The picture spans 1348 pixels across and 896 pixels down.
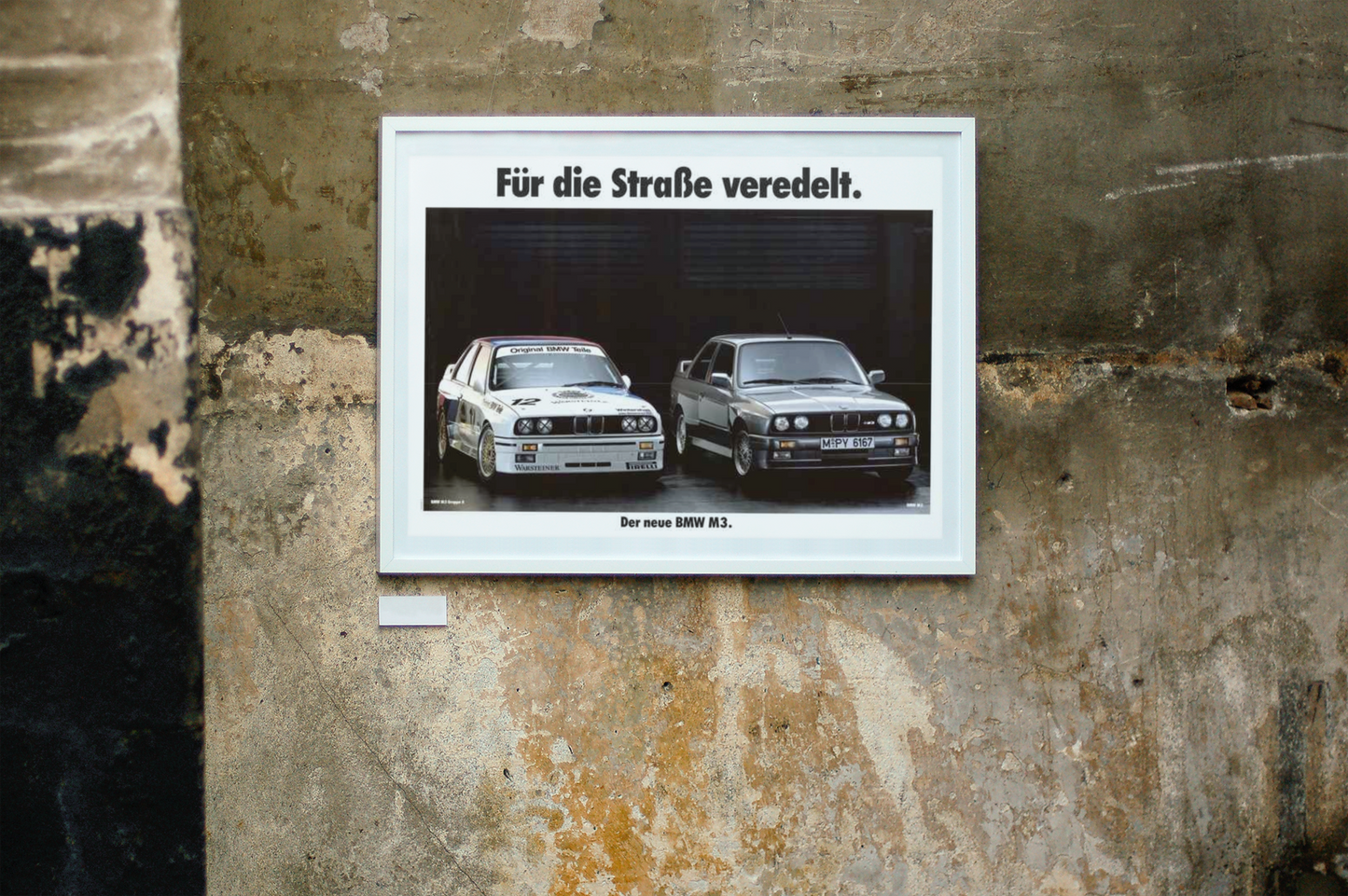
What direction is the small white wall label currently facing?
toward the camera

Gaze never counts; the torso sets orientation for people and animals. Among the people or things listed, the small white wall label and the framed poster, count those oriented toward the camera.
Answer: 2

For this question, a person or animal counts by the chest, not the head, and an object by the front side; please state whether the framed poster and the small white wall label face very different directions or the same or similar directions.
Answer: same or similar directions
